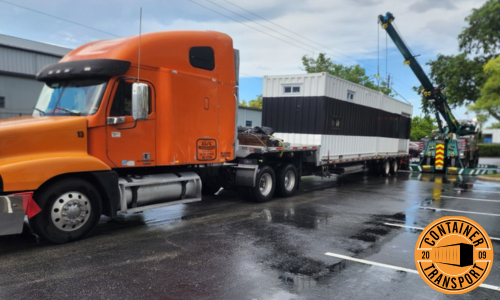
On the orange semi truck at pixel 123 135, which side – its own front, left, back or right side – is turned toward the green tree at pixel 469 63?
back

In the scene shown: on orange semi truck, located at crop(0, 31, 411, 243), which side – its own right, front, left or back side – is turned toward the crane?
back

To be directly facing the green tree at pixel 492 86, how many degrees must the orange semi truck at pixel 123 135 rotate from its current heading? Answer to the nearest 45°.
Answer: approximately 180°

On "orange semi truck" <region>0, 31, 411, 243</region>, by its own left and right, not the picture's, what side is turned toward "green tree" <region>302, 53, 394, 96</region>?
back
